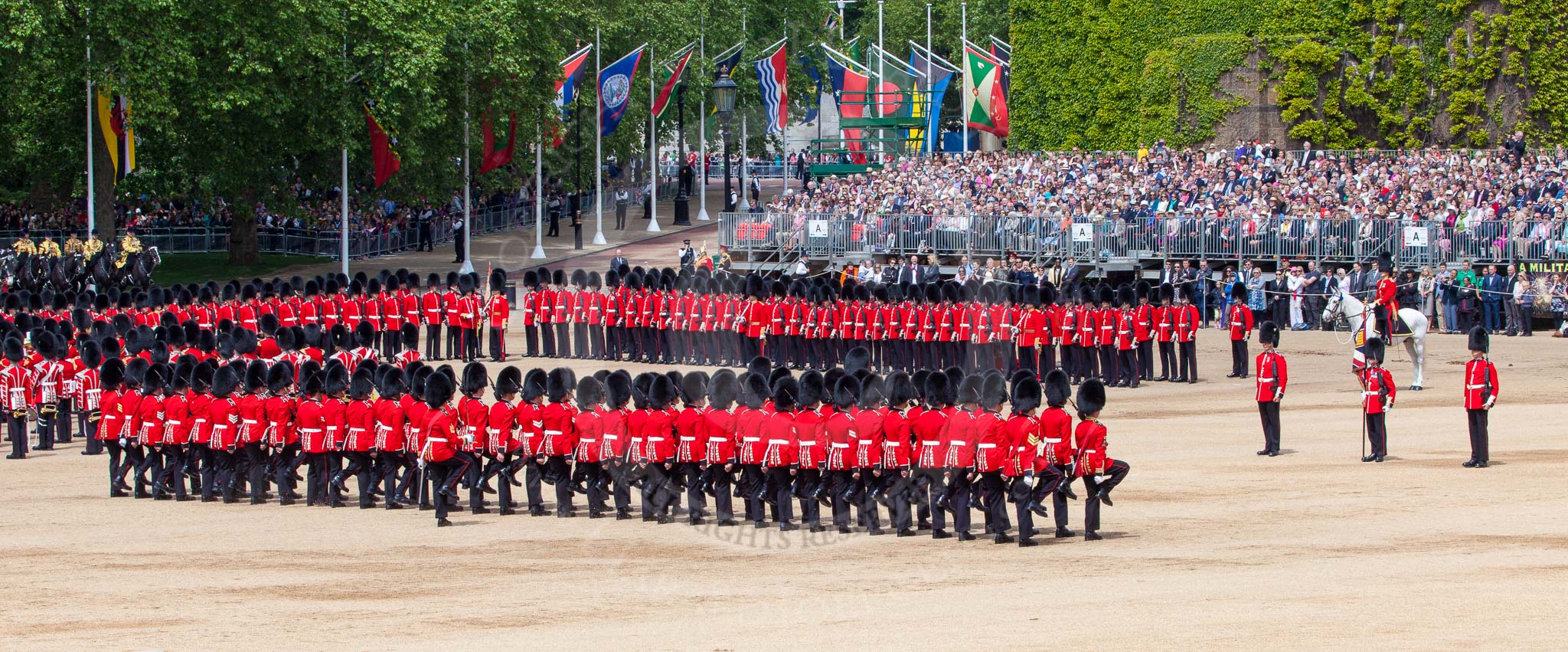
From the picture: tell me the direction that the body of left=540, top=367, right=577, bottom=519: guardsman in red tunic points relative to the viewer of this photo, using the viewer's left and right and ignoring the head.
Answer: facing away from the viewer and to the right of the viewer

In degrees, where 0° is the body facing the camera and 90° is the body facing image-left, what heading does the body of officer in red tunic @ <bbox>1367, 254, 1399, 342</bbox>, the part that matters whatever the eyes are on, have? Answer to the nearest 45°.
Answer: approximately 45°

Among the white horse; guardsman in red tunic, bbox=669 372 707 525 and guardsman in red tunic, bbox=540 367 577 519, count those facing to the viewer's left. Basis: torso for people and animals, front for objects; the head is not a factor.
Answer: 1

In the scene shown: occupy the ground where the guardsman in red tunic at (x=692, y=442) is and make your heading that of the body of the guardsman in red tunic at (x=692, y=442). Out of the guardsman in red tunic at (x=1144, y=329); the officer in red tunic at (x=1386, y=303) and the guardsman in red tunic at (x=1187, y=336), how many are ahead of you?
3

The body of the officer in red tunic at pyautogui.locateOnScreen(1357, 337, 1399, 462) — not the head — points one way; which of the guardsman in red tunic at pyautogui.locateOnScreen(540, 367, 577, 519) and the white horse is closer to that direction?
the guardsman in red tunic

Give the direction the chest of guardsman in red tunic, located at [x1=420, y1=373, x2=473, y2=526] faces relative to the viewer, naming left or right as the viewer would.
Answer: facing away from the viewer and to the right of the viewer

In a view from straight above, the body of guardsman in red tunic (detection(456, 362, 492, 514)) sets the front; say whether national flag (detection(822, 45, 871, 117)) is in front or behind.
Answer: in front

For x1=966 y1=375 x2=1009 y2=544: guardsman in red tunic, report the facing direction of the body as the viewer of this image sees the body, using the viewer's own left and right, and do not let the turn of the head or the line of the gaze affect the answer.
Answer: facing away from the viewer and to the right of the viewer

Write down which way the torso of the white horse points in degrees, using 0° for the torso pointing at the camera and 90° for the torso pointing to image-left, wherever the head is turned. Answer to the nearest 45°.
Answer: approximately 90°
